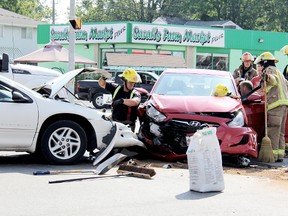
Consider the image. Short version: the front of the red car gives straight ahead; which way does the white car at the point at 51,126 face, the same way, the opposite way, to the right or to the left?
to the left

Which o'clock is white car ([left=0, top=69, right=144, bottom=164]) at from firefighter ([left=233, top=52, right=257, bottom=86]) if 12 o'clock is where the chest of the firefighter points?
The white car is roughly at 1 o'clock from the firefighter.

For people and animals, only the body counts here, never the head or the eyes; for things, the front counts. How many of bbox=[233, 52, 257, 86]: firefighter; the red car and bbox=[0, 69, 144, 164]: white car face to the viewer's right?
1

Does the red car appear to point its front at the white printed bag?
yes

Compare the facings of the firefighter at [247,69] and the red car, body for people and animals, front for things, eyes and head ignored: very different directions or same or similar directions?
same or similar directions

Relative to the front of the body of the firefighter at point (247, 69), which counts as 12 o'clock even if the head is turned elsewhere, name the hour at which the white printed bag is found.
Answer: The white printed bag is roughly at 12 o'clock from the firefighter.

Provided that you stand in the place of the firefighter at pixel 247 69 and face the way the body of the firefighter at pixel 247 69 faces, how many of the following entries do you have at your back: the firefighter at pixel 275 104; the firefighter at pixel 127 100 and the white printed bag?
0

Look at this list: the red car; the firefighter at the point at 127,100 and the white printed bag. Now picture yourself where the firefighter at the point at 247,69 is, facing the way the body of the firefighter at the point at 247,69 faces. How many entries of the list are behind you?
0

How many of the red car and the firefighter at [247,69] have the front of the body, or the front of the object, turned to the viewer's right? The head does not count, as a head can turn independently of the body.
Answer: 0

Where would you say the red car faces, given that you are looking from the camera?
facing the viewer

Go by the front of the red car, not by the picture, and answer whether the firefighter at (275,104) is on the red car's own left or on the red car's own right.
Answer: on the red car's own left

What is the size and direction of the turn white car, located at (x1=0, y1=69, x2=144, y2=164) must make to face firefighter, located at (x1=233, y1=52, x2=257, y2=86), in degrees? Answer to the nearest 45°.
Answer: approximately 45° to its left

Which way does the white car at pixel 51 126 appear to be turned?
to the viewer's right

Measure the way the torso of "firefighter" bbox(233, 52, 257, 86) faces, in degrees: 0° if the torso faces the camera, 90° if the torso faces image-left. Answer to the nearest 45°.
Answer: approximately 0°

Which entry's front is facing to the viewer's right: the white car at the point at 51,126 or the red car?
the white car

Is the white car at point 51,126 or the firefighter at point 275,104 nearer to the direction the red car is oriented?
the white car

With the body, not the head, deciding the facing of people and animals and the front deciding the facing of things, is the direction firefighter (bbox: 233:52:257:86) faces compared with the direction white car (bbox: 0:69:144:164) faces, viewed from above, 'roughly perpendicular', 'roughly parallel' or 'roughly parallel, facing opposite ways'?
roughly perpendicular

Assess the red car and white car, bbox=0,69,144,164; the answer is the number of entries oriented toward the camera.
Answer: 1

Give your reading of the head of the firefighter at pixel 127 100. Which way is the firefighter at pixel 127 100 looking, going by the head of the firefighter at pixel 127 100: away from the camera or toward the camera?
toward the camera
